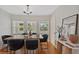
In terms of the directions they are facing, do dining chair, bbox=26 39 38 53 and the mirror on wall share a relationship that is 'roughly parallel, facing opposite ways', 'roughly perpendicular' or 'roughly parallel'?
roughly perpendicular

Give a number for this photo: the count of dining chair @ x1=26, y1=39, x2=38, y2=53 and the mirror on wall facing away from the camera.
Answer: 1

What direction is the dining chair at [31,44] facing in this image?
away from the camera

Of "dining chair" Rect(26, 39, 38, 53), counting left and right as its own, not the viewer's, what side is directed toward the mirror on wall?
right

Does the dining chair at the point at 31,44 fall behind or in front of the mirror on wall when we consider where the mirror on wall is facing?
in front

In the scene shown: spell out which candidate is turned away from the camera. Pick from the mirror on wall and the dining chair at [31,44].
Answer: the dining chair

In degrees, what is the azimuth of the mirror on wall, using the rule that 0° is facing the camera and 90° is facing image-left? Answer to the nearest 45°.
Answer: approximately 45°
